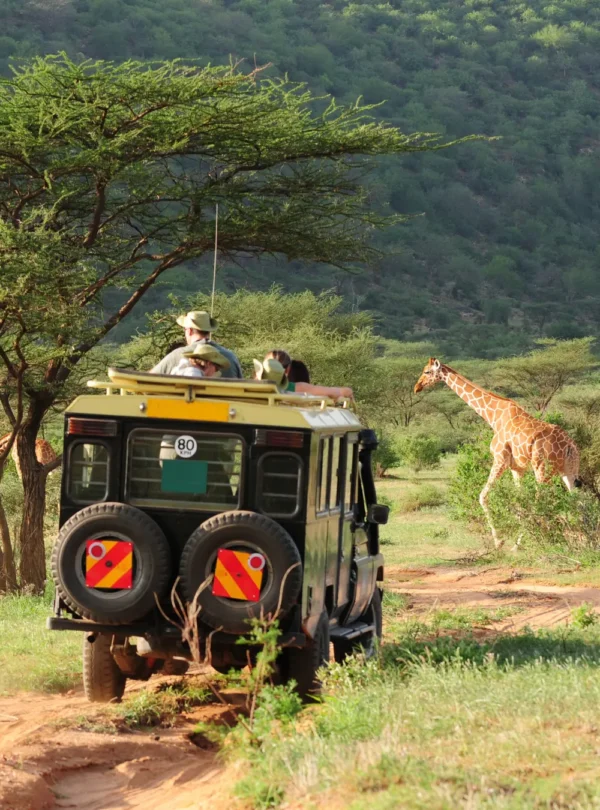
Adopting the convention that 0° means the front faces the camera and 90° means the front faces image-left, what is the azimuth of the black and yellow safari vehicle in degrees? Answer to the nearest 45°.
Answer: approximately 180°

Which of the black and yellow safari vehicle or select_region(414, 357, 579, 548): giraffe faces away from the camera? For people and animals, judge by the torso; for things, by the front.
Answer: the black and yellow safari vehicle

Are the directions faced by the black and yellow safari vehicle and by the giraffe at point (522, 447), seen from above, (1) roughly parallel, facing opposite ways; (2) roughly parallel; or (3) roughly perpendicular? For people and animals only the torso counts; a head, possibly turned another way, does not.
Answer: roughly perpendicular

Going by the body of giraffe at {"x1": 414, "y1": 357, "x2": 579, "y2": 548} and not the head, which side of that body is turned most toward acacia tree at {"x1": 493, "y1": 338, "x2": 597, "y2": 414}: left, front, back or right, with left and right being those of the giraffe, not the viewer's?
right

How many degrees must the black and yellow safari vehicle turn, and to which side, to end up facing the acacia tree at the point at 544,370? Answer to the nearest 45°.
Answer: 0° — it already faces it

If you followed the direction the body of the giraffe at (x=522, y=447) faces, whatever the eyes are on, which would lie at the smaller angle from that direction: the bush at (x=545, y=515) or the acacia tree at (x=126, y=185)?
the acacia tree

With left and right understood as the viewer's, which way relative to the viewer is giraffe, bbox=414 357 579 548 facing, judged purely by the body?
facing to the left of the viewer

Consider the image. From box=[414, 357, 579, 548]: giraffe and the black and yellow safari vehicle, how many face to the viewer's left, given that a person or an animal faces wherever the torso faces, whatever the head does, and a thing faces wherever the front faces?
1
